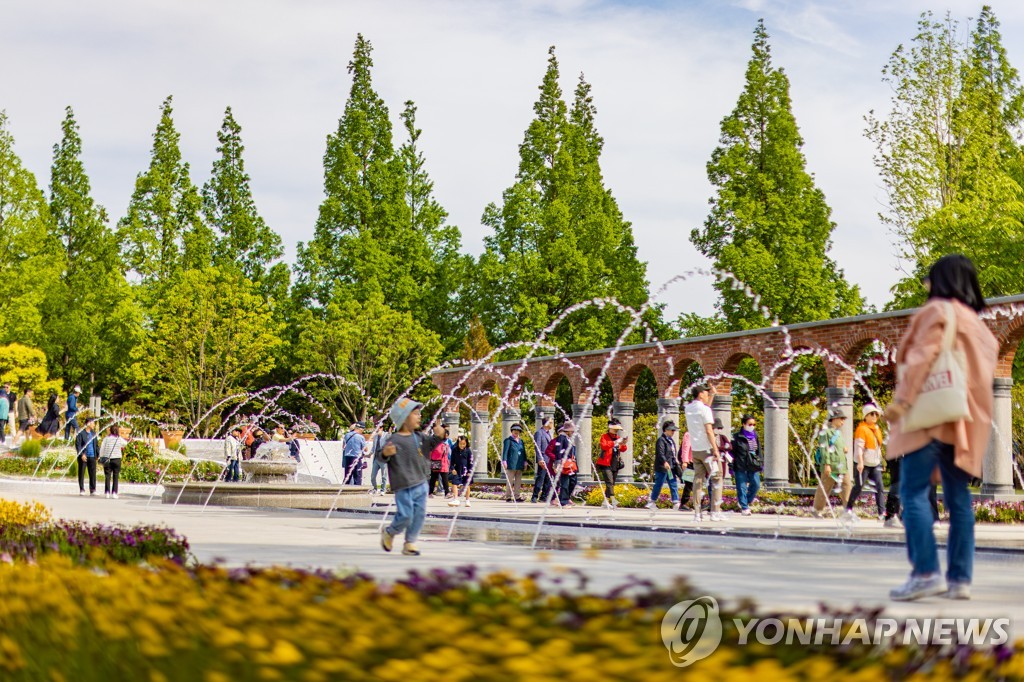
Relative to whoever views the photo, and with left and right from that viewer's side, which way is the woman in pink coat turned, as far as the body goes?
facing away from the viewer and to the left of the viewer

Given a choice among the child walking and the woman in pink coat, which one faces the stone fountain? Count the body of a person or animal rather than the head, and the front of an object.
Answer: the woman in pink coat

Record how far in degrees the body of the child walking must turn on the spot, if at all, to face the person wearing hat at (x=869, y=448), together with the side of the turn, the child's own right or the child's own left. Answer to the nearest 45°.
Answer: approximately 90° to the child's own left
